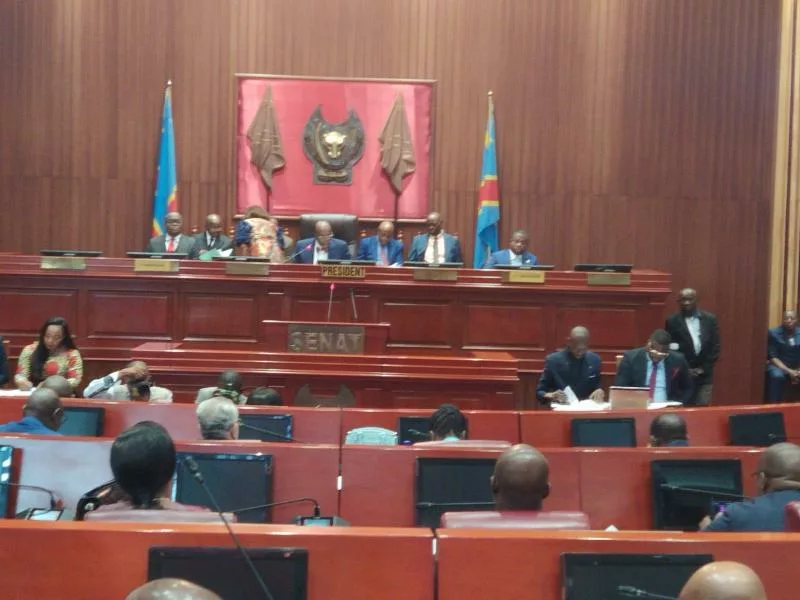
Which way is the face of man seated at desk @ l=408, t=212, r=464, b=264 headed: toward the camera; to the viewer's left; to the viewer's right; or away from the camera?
toward the camera

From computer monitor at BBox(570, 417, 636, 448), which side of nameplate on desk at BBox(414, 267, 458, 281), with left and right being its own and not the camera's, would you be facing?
front

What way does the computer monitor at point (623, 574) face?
toward the camera

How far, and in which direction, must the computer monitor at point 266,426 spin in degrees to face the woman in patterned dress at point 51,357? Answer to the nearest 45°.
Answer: approximately 135° to its right

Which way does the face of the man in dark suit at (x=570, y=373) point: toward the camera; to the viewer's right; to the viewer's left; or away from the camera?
toward the camera

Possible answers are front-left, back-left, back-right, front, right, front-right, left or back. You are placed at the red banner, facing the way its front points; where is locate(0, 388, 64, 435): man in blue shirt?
front

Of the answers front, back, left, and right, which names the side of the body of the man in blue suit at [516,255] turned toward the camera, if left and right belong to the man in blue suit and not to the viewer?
front

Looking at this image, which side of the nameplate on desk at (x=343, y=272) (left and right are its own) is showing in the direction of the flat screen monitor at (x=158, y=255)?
right

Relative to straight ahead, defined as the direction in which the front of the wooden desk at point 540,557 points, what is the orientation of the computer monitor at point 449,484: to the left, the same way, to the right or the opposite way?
the same way

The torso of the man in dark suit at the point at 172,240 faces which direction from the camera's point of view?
toward the camera

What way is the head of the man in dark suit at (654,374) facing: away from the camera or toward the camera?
toward the camera

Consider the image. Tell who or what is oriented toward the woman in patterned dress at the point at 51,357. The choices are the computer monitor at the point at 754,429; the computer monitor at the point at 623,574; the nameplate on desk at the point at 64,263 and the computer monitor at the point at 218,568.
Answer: the nameplate on desk

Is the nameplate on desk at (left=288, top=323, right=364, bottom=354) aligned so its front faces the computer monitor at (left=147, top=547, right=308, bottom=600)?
yes

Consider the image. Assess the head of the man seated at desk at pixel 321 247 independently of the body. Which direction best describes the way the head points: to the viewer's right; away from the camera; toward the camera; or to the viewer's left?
toward the camera

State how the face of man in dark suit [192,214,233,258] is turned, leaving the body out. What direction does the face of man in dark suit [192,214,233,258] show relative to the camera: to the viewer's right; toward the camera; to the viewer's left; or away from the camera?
toward the camera
